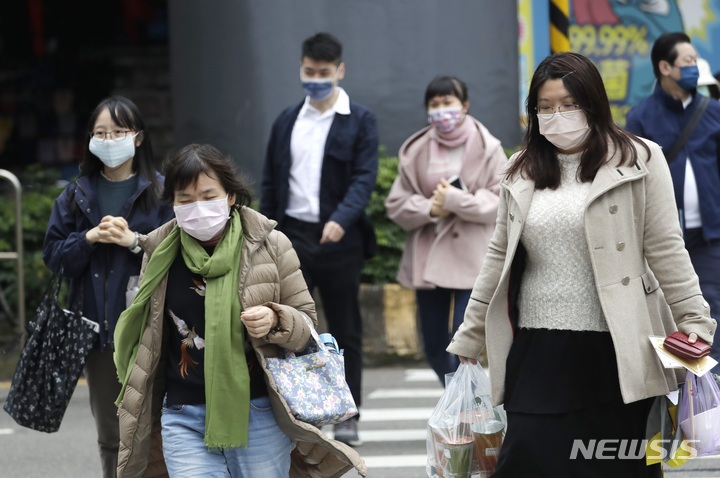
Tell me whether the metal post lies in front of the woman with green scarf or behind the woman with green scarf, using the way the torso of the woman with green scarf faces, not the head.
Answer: behind

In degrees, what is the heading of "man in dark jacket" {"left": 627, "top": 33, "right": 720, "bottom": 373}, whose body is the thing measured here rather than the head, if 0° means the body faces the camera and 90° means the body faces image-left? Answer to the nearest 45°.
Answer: approximately 315°

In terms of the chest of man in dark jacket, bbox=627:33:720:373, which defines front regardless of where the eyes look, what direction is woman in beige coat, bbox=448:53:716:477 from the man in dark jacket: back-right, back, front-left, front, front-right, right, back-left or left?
front-right

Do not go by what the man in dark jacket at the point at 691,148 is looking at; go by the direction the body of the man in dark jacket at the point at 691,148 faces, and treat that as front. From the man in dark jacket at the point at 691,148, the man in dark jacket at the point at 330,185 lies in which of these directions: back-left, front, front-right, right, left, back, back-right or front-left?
back-right

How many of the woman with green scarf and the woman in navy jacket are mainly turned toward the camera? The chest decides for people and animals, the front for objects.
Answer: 2

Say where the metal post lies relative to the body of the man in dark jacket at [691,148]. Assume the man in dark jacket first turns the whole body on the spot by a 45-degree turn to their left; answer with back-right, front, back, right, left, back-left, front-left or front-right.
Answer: back

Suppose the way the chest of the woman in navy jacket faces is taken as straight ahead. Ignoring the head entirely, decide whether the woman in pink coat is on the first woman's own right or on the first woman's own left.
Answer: on the first woman's own left

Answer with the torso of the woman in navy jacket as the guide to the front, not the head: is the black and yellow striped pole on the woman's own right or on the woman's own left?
on the woman's own left

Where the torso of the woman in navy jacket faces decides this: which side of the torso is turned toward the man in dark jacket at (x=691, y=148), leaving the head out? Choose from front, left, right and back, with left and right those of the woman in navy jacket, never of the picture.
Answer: left
